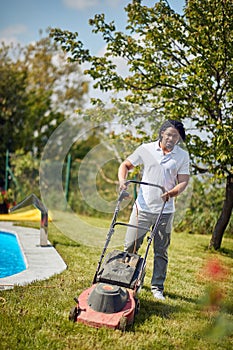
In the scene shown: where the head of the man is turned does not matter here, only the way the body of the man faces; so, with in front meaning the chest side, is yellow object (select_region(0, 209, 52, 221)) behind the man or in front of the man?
behind

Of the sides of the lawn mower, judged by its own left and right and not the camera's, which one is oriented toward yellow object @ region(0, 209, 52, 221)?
back

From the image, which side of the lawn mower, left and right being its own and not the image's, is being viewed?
front

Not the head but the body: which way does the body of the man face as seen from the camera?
toward the camera

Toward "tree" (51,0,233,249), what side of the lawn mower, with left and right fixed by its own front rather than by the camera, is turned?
back

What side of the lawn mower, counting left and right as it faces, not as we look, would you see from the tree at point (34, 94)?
back

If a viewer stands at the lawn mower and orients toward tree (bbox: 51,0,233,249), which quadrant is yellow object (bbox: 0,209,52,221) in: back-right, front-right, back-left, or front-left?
front-left
